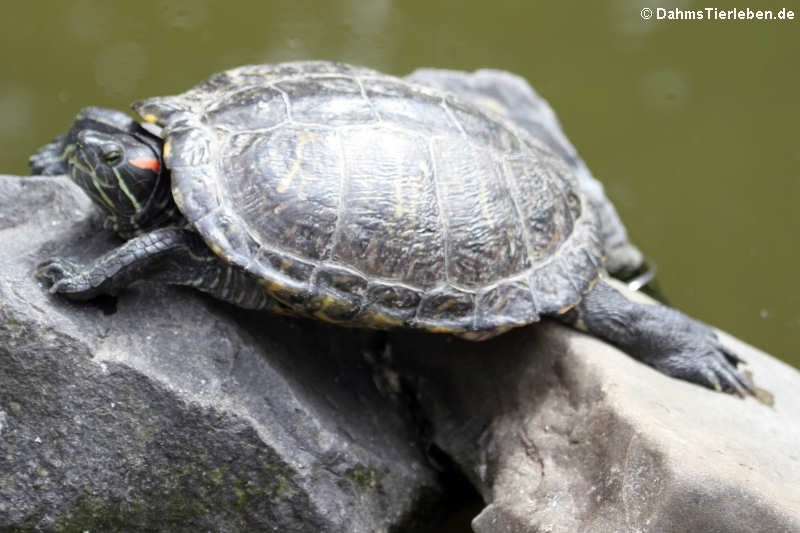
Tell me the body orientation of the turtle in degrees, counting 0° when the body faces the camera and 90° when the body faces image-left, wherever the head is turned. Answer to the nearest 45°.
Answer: approximately 90°

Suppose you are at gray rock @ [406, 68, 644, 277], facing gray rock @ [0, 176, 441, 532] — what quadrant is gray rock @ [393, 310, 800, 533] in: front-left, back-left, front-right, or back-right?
front-left
